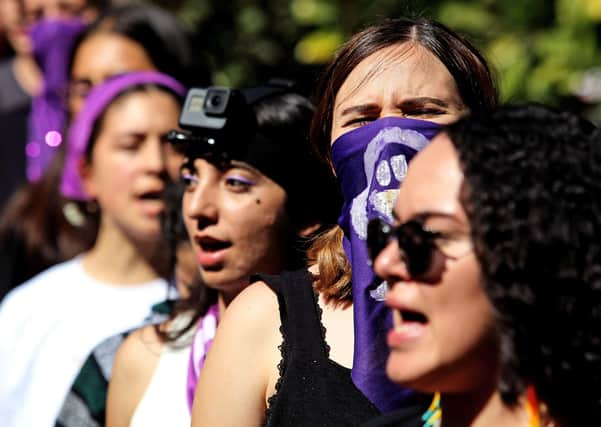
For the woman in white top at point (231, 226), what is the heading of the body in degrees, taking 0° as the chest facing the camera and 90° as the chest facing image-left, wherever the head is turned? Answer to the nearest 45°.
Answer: approximately 45°

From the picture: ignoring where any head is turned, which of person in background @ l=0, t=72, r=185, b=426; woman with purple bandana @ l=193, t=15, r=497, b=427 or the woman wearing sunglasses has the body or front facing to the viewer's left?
the woman wearing sunglasses

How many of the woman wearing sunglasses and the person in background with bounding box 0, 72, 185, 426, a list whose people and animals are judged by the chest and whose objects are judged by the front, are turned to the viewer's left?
1

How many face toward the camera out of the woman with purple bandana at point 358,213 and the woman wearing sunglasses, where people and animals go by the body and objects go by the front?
1

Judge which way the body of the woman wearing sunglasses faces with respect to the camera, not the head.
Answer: to the viewer's left
